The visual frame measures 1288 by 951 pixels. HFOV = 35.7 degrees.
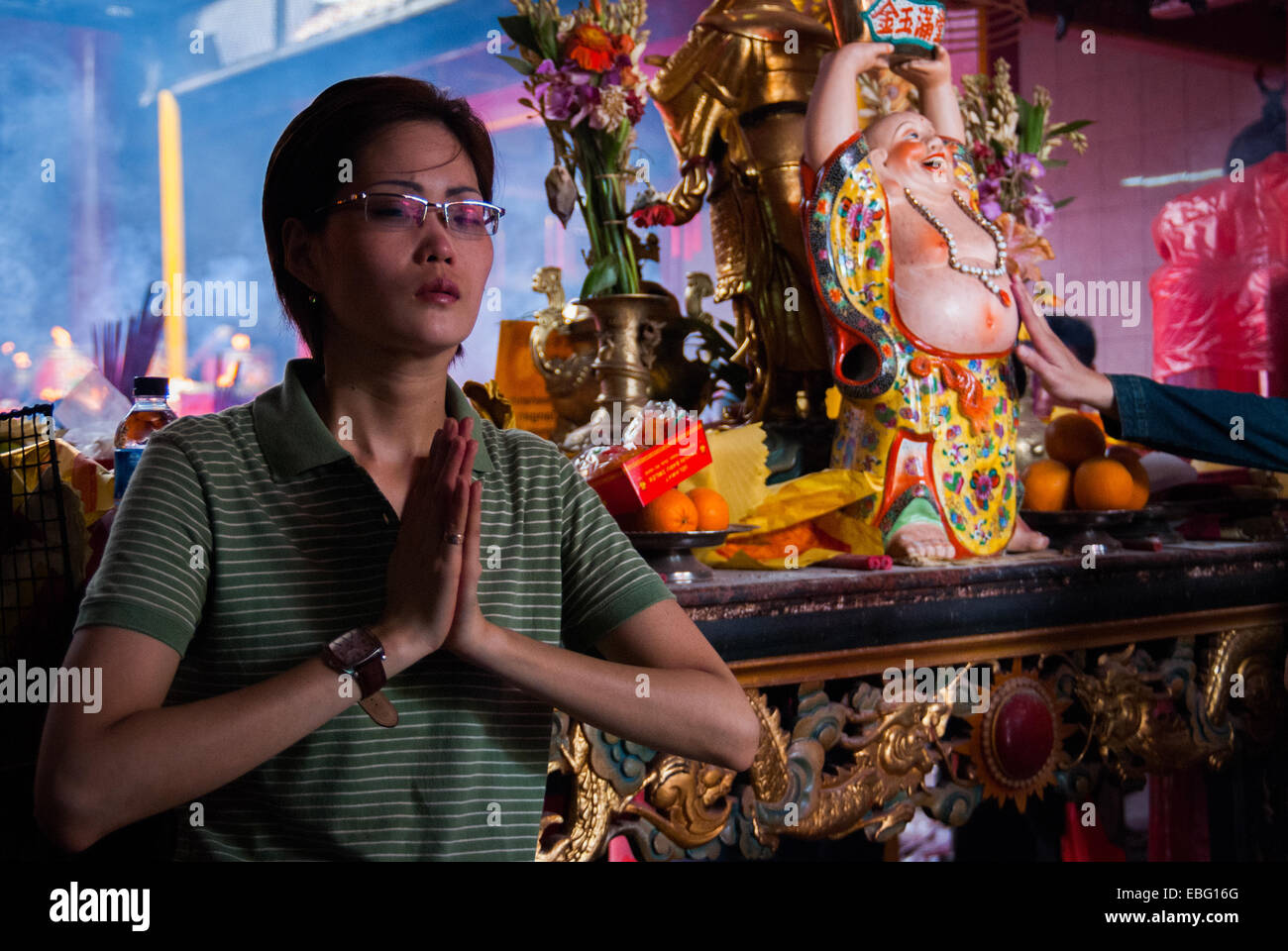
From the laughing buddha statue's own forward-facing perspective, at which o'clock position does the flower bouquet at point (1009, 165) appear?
The flower bouquet is roughly at 8 o'clock from the laughing buddha statue.

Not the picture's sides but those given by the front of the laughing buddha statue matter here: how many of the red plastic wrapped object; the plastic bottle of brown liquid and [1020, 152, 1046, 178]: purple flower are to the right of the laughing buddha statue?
1

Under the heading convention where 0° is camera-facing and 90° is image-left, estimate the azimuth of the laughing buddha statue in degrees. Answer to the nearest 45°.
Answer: approximately 315°

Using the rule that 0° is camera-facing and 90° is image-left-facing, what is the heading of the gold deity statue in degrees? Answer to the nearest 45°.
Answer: approximately 45°
